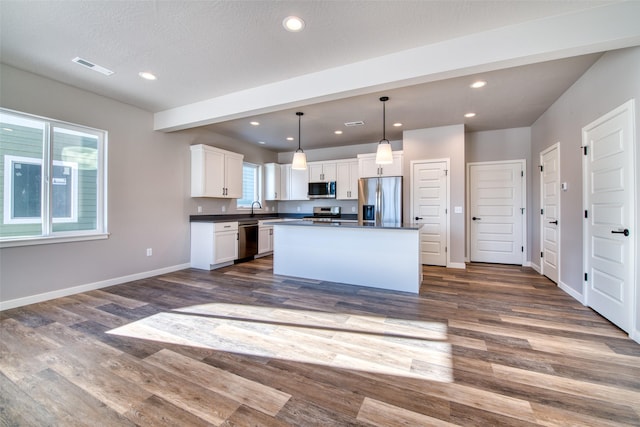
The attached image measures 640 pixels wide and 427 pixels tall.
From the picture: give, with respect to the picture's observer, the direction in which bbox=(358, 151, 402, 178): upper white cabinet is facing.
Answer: facing the viewer

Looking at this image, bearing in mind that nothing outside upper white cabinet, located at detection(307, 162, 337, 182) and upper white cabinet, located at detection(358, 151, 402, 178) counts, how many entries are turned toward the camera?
2

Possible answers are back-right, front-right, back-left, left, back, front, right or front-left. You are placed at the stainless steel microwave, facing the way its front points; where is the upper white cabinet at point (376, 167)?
front-left

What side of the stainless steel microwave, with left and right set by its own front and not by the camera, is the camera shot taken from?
front

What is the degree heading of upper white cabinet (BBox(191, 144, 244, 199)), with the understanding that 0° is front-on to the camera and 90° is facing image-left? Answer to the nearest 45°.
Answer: approximately 315°

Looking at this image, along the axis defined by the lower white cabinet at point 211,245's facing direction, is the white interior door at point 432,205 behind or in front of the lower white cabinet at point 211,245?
in front

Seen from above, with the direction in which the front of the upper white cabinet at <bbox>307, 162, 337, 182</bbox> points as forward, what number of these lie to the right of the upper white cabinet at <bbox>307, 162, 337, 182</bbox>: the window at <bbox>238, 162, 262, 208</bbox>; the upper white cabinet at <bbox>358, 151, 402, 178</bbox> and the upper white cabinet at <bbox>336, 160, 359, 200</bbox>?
1

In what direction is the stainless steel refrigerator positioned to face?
toward the camera

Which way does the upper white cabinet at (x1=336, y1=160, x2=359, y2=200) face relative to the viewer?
toward the camera

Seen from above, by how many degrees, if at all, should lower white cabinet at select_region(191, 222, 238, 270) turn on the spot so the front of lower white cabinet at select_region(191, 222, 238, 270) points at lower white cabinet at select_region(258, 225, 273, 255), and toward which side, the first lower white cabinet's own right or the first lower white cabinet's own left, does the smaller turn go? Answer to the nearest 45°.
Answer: approximately 90° to the first lower white cabinet's own left

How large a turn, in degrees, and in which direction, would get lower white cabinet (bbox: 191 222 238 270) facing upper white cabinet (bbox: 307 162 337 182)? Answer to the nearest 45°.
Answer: approximately 45° to its left

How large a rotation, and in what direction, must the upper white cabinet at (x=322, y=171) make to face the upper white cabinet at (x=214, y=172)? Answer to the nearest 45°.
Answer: approximately 45° to its right

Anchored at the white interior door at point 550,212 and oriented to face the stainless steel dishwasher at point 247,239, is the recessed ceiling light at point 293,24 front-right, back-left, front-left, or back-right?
front-left

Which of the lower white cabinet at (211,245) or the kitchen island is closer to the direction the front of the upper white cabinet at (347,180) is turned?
the kitchen island
